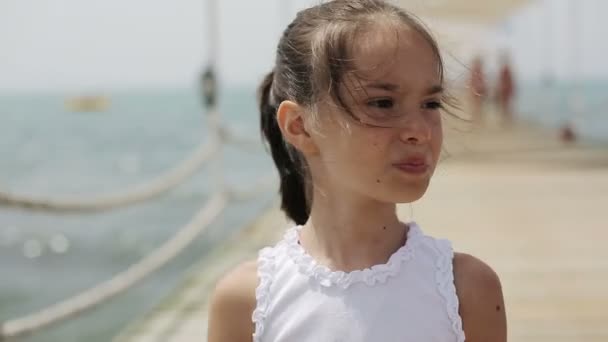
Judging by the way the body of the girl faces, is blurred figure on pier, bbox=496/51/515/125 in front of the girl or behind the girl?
behind

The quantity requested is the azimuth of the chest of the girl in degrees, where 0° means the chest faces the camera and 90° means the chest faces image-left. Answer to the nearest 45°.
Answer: approximately 0°
